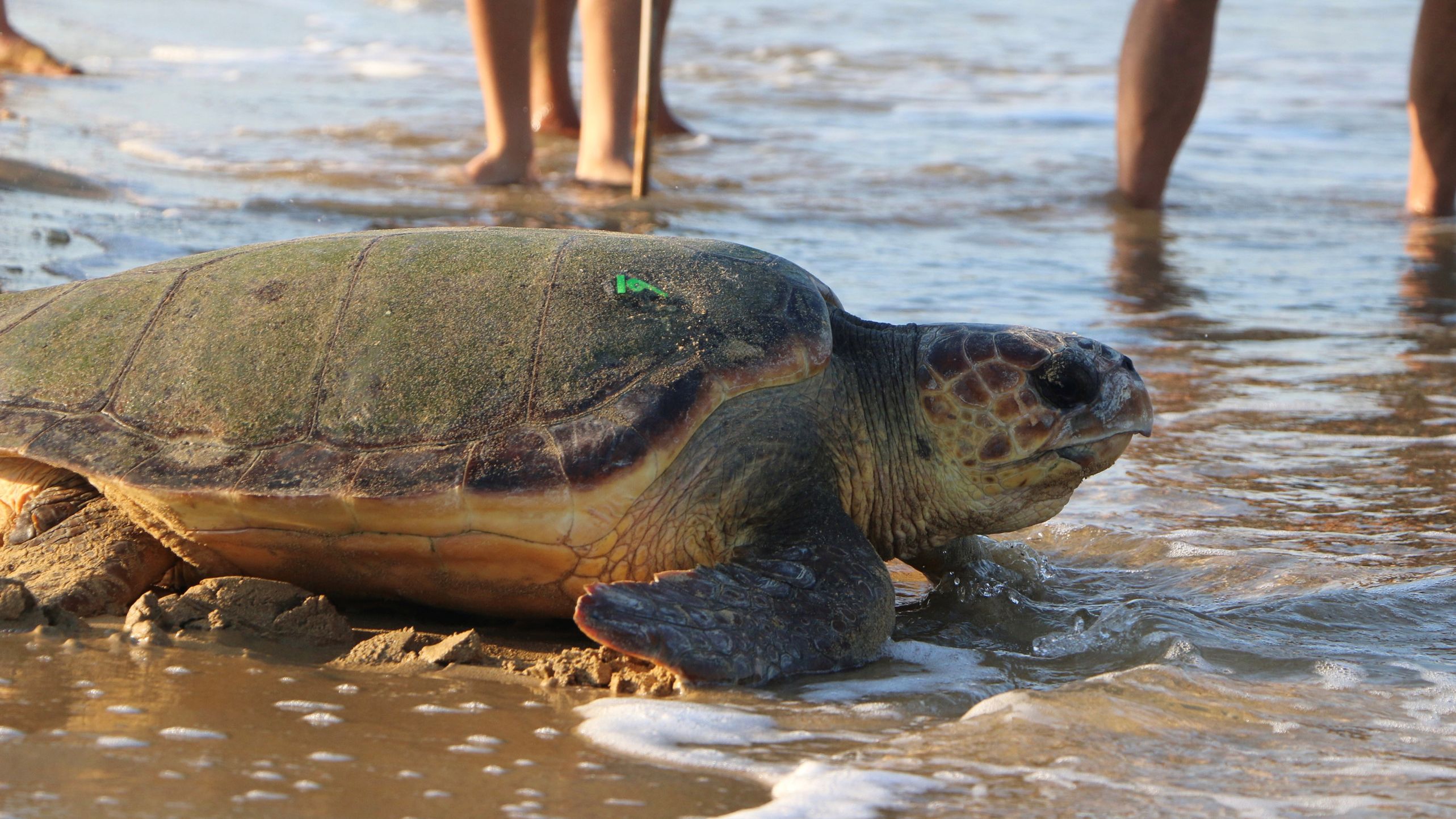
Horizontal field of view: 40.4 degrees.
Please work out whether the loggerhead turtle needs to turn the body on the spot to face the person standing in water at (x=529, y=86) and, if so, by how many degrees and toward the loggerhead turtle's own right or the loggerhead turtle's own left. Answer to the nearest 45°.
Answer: approximately 90° to the loggerhead turtle's own left

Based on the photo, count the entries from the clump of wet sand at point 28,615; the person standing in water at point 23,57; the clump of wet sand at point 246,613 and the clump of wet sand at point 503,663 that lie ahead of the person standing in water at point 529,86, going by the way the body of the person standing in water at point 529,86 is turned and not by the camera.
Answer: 3

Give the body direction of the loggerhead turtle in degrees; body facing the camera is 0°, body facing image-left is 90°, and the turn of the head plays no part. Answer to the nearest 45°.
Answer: approximately 270°

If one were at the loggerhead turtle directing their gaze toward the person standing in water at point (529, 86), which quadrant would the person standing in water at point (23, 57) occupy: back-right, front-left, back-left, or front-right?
front-left

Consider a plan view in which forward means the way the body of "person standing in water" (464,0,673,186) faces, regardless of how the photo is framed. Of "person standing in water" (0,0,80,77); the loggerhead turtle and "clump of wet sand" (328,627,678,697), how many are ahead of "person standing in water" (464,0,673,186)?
2

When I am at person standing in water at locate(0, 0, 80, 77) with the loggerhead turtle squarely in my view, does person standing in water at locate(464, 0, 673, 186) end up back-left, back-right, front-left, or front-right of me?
front-left

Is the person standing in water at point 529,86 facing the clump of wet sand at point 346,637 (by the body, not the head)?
yes

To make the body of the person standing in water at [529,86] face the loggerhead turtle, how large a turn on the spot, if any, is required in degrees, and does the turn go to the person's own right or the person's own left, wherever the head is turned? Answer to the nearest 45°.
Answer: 0° — they already face it

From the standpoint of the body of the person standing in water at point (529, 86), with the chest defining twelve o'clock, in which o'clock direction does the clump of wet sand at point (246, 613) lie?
The clump of wet sand is roughly at 12 o'clock from the person standing in water.

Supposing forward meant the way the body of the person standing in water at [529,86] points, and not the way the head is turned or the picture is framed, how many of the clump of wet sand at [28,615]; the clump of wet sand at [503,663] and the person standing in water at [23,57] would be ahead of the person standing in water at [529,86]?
2

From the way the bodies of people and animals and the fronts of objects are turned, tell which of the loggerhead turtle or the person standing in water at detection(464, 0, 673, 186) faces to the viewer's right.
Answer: the loggerhead turtle

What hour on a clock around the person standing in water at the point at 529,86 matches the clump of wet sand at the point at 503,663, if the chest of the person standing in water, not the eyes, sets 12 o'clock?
The clump of wet sand is roughly at 12 o'clock from the person standing in water.

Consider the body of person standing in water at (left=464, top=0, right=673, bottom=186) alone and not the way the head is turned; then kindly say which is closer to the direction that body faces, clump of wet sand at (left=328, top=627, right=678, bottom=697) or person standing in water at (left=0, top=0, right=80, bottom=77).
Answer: the clump of wet sand

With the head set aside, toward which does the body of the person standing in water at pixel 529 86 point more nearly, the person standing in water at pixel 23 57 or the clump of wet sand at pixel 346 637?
the clump of wet sand

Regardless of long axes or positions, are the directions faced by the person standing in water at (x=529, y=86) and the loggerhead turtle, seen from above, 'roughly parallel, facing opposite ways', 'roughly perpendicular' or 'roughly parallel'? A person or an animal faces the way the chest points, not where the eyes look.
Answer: roughly perpendicular

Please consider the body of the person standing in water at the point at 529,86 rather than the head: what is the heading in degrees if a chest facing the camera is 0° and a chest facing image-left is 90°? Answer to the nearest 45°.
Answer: approximately 0°
